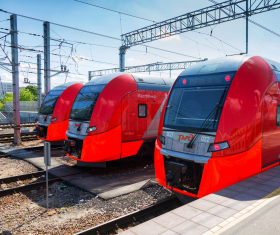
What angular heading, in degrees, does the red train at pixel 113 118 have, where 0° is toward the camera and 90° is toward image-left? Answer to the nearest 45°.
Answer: approximately 45°

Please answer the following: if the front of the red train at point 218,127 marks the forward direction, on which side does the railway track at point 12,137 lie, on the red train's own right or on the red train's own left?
on the red train's own right

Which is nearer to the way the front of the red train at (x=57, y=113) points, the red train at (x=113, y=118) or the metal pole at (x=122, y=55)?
the red train

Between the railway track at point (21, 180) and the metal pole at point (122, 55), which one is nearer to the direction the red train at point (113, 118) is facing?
the railway track

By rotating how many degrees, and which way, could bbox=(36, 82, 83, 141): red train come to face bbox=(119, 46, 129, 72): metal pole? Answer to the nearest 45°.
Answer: approximately 180°

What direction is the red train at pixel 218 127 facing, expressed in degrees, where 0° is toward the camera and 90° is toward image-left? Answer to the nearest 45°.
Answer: approximately 45°

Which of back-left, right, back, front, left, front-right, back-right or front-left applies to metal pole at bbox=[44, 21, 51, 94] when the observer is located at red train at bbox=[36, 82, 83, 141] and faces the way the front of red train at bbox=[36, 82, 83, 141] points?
back-right
